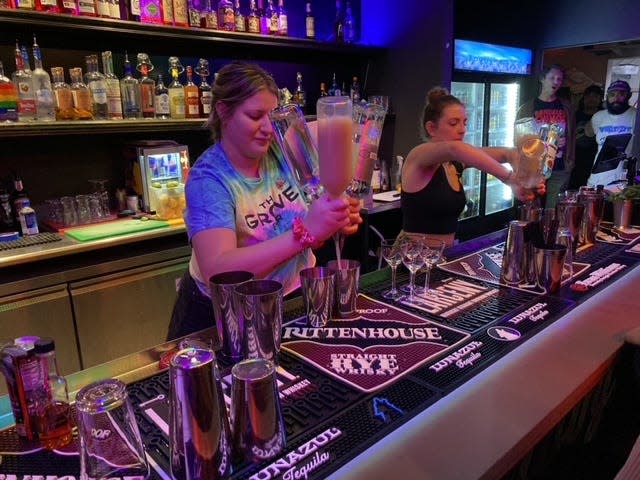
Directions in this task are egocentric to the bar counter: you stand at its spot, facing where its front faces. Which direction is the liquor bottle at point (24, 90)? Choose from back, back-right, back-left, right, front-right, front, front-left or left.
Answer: back

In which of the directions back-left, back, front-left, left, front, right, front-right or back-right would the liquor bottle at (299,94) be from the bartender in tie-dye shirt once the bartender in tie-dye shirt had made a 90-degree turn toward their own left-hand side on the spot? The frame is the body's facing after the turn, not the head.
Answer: front-left

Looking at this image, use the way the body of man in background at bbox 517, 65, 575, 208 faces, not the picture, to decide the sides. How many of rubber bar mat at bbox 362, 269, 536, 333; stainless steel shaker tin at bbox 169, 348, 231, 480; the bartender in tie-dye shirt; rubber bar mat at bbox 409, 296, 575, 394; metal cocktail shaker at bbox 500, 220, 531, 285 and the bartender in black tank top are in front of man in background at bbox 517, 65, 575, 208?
6

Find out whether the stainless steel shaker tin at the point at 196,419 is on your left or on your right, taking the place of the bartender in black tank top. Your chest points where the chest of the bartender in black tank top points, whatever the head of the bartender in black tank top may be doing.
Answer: on your right

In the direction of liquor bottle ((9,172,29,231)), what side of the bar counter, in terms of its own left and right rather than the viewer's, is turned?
back

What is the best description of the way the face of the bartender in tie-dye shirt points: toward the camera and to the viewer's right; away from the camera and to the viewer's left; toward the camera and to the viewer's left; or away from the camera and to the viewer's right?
toward the camera and to the viewer's right

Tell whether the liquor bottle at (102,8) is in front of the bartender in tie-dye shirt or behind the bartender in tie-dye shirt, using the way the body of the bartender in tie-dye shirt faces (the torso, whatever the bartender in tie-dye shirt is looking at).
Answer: behind

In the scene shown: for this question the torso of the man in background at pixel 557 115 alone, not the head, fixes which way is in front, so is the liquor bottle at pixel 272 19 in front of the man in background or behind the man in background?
in front

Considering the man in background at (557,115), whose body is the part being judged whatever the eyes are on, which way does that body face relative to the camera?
toward the camera

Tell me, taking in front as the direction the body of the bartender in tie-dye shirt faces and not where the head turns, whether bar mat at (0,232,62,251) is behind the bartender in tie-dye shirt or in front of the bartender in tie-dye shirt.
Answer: behind

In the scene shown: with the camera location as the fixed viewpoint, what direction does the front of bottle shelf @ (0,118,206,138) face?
facing the viewer and to the right of the viewer

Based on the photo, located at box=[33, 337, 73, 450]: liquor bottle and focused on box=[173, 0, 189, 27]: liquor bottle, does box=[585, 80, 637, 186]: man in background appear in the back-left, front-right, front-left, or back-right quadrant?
front-right
